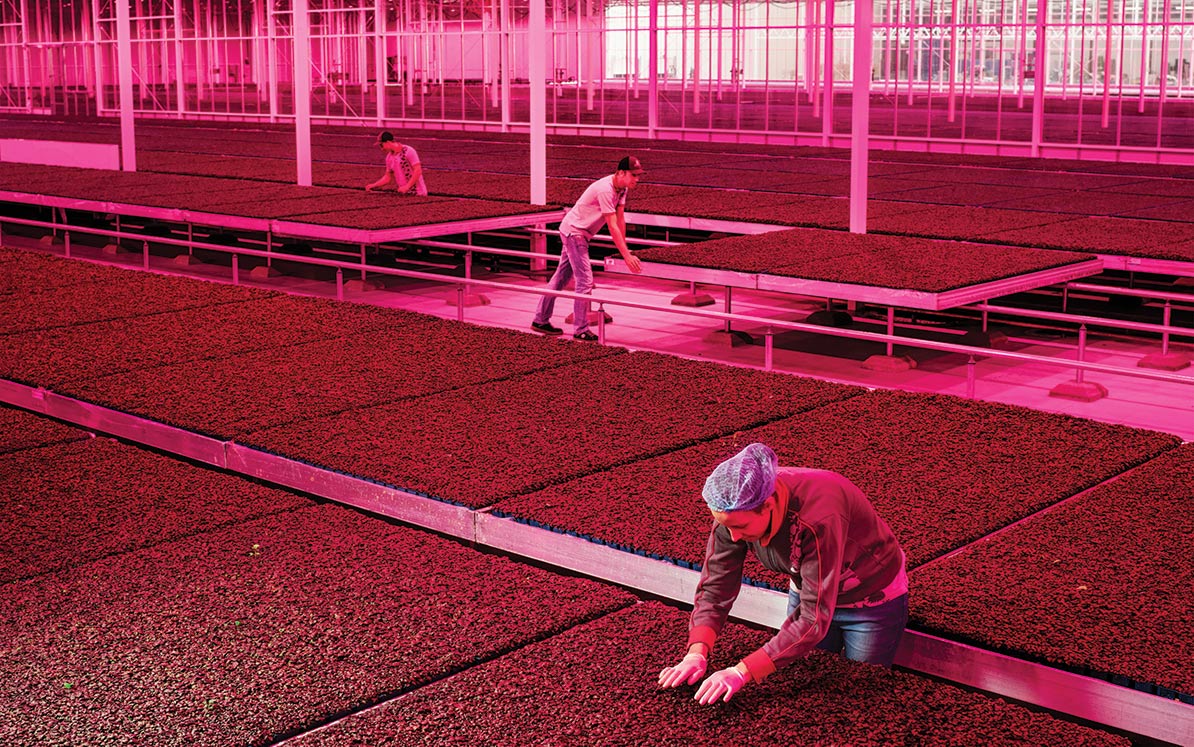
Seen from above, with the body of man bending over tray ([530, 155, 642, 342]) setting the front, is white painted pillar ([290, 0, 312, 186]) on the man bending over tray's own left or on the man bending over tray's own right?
on the man bending over tray's own left

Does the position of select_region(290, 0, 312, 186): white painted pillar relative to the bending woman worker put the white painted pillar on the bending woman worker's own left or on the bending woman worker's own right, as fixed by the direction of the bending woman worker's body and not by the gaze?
on the bending woman worker's own right

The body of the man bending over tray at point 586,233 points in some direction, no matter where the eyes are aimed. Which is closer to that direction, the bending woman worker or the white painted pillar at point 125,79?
the bending woman worker

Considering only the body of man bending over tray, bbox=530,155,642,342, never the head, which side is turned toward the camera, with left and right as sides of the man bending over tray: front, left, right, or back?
right

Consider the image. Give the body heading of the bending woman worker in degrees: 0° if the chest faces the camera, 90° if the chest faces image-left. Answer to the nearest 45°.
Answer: approximately 45°

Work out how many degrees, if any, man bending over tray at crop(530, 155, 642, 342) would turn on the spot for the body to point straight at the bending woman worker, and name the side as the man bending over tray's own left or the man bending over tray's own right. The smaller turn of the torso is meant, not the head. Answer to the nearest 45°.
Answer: approximately 90° to the man bending over tray's own right

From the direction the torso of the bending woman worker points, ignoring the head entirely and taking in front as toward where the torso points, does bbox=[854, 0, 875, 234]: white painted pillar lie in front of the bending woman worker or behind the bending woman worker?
behind

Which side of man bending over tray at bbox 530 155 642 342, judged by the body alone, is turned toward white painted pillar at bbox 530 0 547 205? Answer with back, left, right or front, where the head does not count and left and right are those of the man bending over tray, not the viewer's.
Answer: left

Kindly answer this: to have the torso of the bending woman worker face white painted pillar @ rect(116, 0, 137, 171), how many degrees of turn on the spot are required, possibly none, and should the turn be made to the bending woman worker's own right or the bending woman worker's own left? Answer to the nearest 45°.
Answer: approximately 90° to the bending woman worker's own right

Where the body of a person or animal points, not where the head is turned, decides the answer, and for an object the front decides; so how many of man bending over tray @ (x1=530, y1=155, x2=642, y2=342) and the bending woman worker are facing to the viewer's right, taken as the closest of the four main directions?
1

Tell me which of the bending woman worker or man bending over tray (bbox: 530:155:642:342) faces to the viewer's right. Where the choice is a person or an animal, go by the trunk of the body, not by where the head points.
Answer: the man bending over tray

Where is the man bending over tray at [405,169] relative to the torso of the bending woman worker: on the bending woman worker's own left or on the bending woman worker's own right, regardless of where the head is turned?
on the bending woman worker's own right
